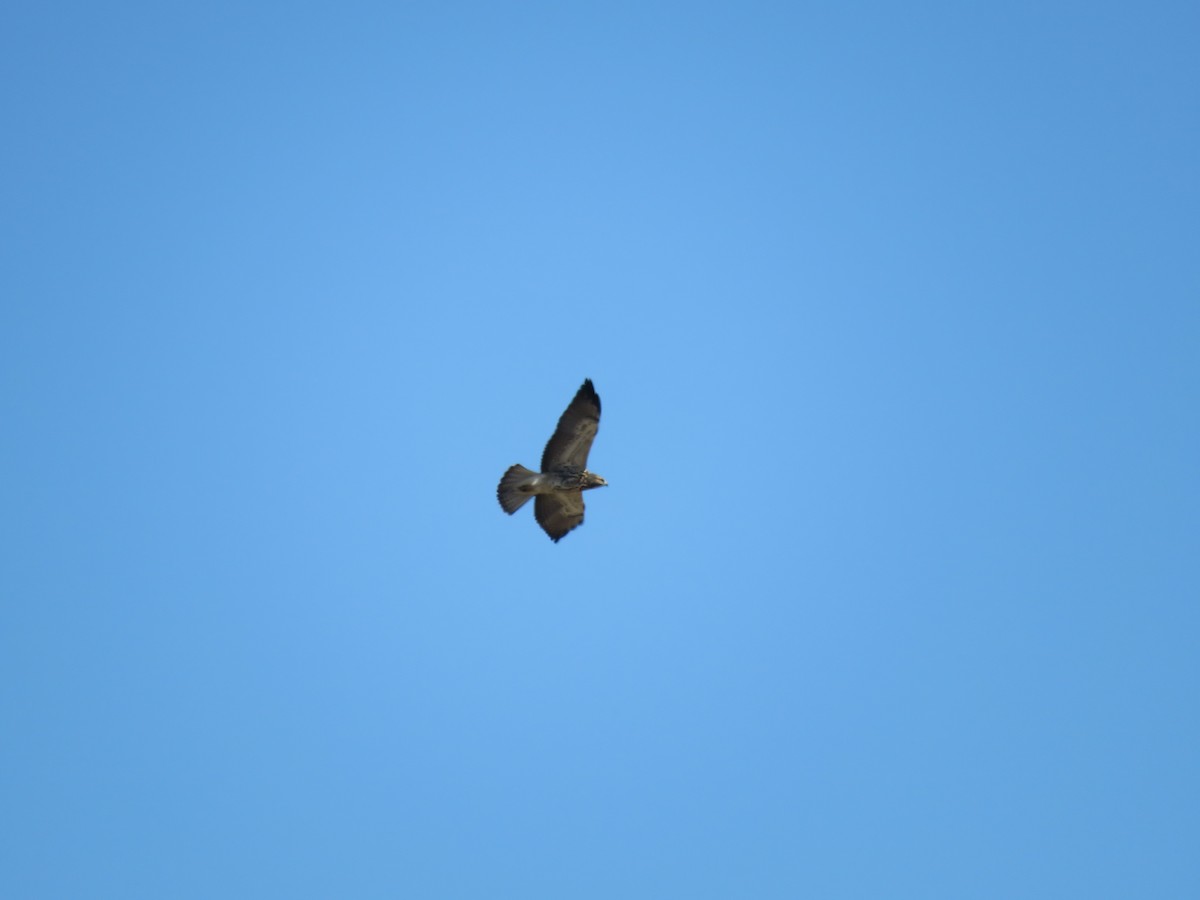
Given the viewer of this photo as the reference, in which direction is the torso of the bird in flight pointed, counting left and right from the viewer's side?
facing to the right of the viewer
